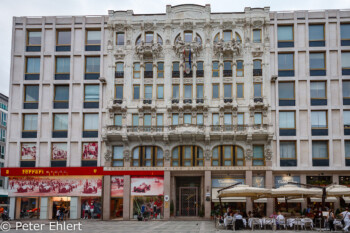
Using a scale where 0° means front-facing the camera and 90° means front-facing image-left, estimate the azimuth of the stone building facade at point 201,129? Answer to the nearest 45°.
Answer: approximately 0°

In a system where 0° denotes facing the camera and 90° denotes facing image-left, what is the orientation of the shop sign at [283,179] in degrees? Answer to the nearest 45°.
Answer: approximately 0°
